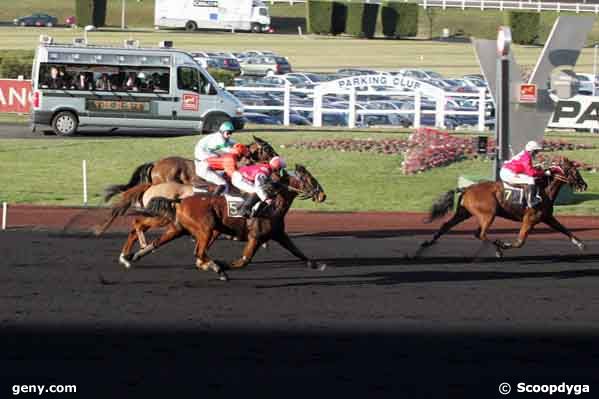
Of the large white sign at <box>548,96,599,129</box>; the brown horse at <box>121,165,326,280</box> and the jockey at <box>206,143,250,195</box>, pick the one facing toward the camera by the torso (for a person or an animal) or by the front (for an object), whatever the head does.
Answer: the large white sign

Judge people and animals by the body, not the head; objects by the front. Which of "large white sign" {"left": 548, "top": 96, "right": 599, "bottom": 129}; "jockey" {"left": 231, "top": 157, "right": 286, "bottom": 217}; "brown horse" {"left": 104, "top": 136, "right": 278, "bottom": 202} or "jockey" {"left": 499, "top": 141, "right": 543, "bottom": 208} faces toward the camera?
the large white sign

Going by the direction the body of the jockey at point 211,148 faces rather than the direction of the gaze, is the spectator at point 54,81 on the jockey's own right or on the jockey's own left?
on the jockey's own left

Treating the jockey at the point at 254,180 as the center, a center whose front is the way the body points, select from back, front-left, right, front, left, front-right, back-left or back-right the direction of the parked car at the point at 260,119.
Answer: left

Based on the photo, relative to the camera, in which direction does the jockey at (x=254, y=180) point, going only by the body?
to the viewer's right

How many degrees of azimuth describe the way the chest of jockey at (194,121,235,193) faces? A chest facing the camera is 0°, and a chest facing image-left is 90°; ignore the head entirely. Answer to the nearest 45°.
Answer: approximately 270°

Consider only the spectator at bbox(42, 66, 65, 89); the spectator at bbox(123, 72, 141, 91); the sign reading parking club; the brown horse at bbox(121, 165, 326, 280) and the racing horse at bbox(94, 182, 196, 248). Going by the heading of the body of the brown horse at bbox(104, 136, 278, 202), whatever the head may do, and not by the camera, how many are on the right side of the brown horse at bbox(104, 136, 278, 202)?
2

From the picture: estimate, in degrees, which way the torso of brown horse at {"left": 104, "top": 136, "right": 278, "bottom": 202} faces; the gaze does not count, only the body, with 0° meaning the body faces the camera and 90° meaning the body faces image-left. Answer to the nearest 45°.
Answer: approximately 270°

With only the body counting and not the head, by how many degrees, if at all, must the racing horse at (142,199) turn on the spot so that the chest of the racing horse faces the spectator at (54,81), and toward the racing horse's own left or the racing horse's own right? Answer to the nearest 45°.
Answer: approximately 90° to the racing horse's own left

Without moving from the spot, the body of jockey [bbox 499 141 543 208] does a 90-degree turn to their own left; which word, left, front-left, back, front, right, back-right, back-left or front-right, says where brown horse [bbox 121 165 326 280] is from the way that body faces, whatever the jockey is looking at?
back-left

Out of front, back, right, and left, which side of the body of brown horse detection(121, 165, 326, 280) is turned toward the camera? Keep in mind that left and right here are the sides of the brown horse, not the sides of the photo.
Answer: right

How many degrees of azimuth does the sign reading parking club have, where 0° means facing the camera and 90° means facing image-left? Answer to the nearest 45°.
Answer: approximately 0°

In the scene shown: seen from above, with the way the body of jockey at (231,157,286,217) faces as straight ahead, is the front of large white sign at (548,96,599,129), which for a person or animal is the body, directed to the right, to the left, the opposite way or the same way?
to the right

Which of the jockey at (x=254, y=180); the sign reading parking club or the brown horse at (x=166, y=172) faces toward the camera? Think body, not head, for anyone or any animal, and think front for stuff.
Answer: the sign reading parking club
